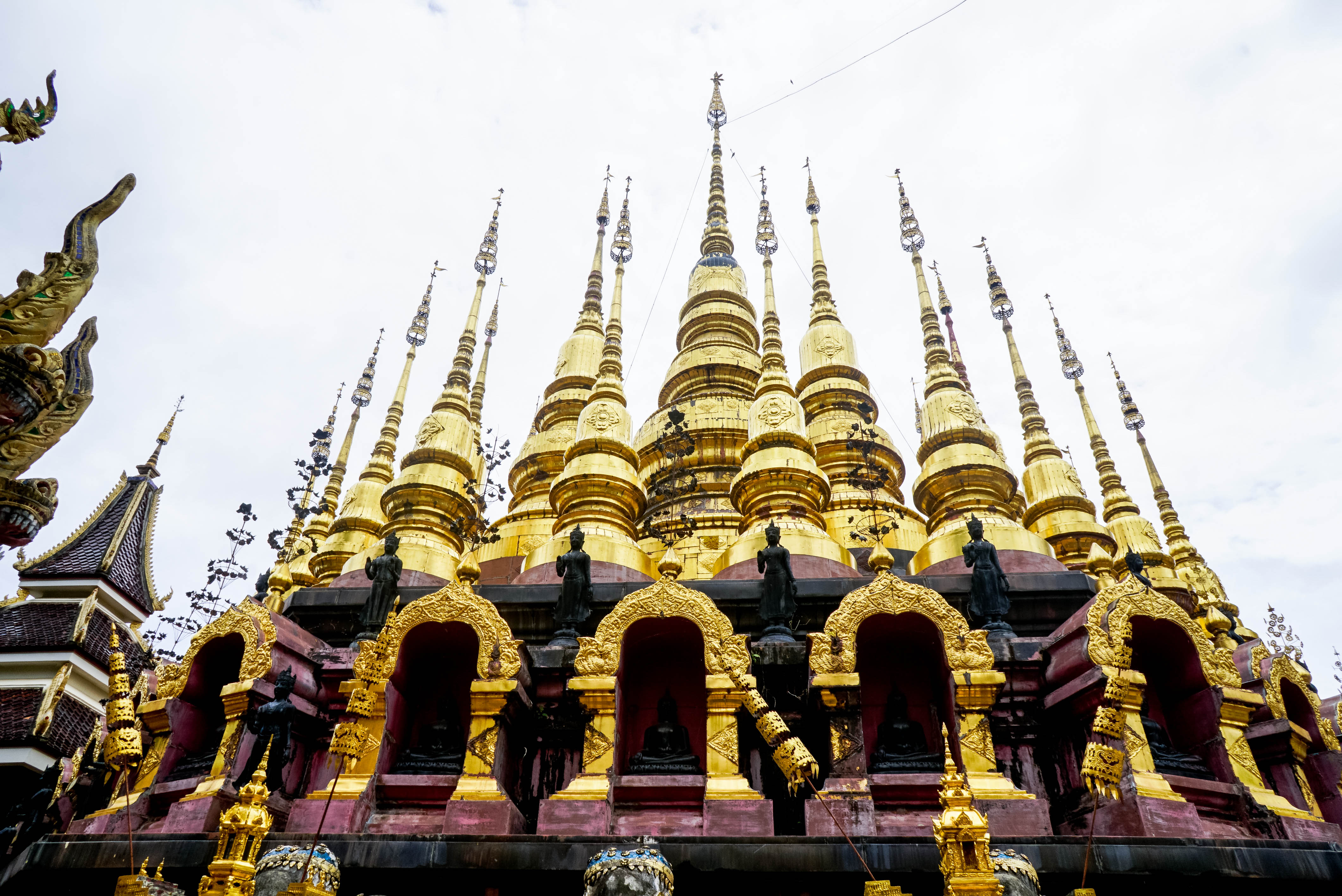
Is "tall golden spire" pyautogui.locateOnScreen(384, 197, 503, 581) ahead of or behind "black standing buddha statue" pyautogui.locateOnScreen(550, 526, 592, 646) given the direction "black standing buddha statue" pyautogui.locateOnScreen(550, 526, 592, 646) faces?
behind

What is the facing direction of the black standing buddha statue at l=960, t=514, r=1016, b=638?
toward the camera

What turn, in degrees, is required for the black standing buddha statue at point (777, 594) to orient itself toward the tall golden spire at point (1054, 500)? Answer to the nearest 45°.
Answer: approximately 135° to its left

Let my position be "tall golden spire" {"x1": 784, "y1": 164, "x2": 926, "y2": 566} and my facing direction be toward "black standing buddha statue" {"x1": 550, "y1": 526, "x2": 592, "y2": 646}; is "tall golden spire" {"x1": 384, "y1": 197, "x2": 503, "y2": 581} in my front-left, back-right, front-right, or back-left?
front-right

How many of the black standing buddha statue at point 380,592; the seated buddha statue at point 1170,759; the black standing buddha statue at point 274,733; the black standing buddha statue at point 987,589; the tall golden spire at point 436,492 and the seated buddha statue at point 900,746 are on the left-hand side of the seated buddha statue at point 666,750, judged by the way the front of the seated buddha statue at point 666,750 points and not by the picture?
3

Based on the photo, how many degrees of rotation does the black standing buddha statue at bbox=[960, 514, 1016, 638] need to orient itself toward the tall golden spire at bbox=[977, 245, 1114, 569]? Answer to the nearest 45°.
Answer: approximately 180°

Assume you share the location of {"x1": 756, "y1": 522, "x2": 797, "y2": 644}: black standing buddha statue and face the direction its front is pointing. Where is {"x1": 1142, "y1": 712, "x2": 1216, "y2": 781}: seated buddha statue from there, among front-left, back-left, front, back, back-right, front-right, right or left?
left

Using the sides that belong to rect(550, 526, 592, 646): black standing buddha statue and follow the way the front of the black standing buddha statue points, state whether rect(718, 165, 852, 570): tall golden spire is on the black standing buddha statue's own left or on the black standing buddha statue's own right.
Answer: on the black standing buddha statue's own left

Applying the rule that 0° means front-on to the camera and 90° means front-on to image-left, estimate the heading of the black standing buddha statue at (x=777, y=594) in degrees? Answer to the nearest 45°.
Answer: approximately 0°

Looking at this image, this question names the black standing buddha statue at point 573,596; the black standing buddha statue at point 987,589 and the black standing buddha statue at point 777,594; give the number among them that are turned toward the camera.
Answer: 3

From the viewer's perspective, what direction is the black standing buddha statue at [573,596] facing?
toward the camera

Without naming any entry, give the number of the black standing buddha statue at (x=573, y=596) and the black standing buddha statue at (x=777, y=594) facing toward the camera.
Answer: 2

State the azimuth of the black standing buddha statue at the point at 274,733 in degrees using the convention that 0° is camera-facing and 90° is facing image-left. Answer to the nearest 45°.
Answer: approximately 45°

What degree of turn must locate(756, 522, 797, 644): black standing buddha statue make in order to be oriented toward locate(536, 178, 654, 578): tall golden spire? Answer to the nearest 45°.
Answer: approximately 135° to its right

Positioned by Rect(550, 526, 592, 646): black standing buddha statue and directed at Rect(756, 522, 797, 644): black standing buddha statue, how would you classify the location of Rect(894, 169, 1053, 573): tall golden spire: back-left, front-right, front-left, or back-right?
front-left
